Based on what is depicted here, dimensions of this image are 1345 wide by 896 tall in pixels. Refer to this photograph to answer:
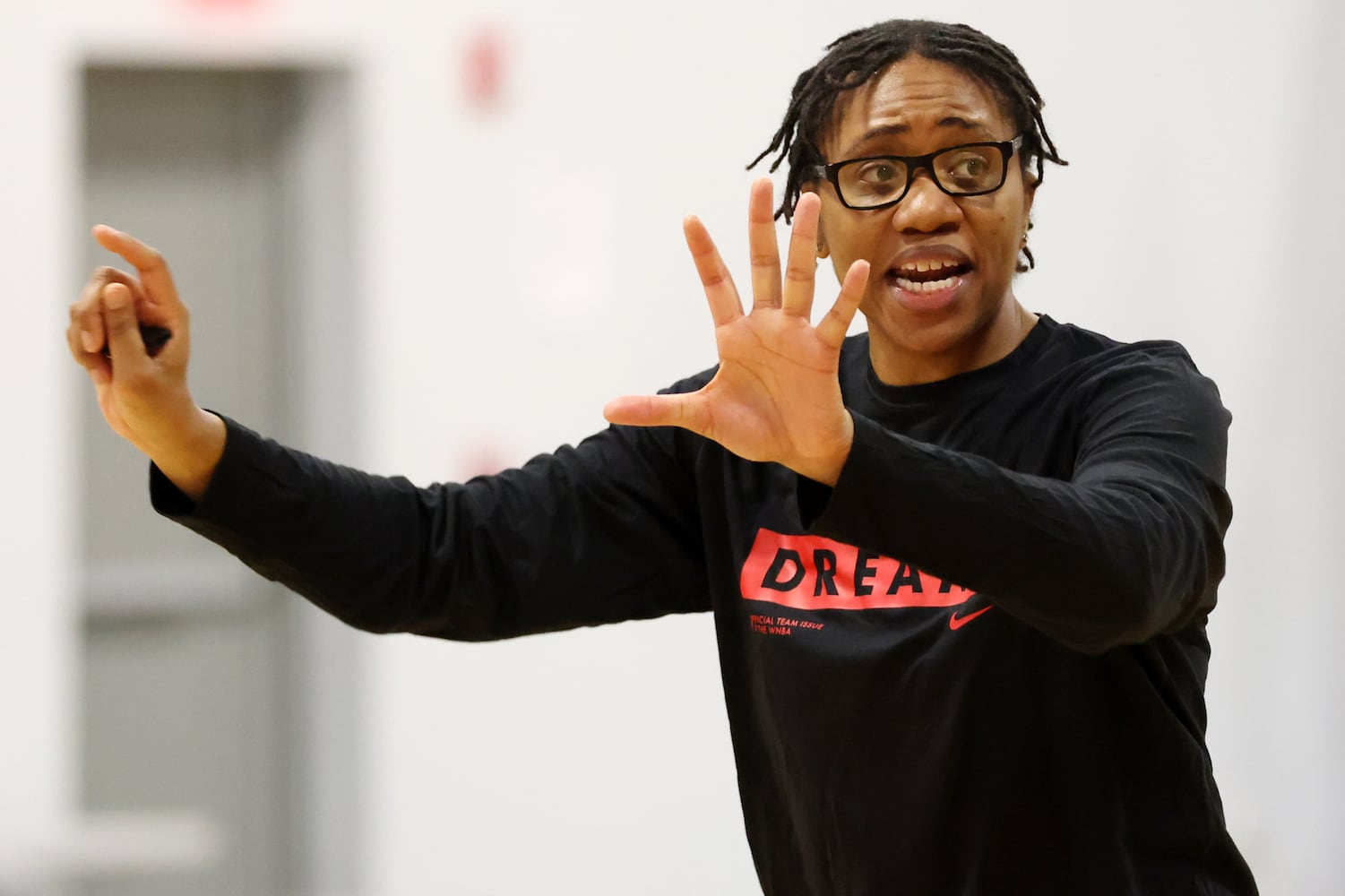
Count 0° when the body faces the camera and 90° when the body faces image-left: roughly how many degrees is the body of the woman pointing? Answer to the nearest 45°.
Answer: approximately 45°

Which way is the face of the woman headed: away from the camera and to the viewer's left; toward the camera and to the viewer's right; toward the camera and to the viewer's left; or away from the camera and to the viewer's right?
toward the camera and to the viewer's left

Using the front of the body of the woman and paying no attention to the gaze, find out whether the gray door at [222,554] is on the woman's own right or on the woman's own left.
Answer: on the woman's own right
